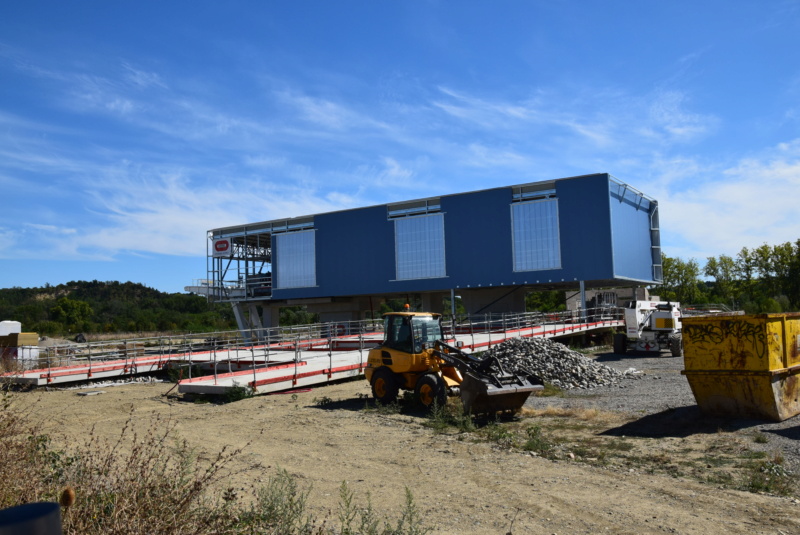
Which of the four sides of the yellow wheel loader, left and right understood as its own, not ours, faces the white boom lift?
left

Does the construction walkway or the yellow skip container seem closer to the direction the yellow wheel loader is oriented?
the yellow skip container

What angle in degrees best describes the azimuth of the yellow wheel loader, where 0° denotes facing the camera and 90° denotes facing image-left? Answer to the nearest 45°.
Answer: approximately 315°

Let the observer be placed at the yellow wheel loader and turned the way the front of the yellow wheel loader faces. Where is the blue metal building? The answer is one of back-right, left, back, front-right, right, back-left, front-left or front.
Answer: back-left

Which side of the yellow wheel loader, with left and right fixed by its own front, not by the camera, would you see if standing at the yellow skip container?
front

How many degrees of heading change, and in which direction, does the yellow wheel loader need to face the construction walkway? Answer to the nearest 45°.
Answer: approximately 180°

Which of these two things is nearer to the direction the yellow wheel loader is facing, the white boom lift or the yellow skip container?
the yellow skip container
